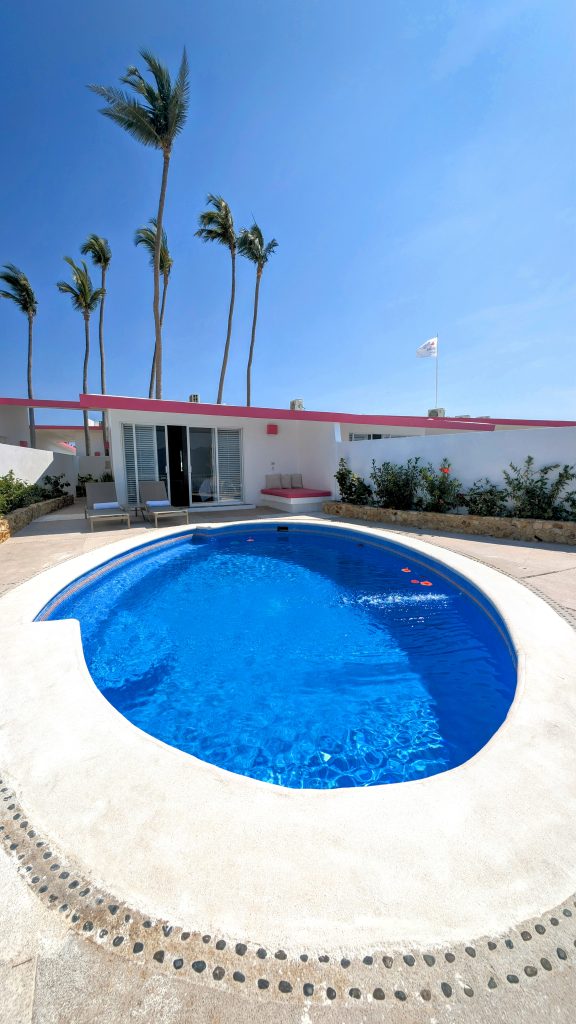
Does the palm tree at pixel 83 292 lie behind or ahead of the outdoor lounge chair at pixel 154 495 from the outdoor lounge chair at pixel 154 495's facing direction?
behind

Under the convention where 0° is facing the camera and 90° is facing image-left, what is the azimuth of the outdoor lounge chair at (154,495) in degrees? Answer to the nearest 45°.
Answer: approximately 315°

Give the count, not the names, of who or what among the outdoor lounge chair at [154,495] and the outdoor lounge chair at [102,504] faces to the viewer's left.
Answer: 0

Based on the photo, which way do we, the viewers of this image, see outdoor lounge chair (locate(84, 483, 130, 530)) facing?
facing the viewer and to the right of the viewer

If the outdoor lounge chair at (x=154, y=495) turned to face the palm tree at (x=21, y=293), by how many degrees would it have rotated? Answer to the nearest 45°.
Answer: approximately 180°

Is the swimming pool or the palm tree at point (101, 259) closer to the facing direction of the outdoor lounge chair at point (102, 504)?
the swimming pool
